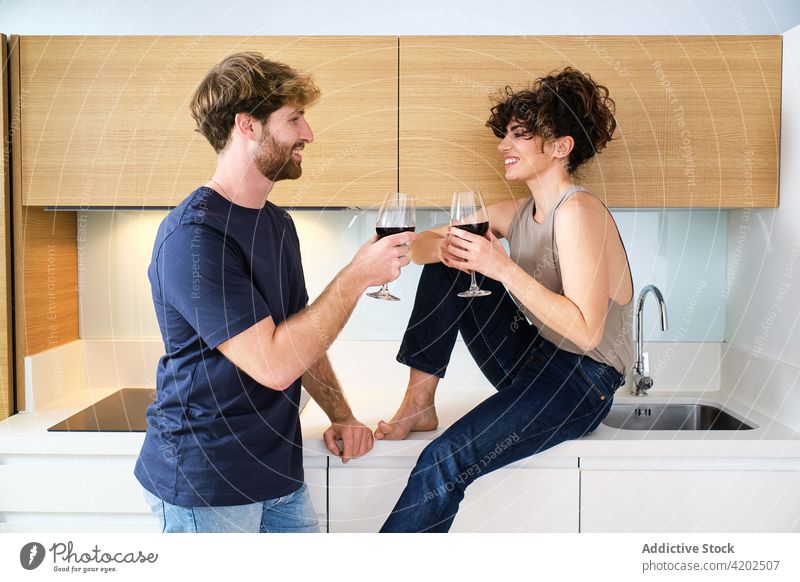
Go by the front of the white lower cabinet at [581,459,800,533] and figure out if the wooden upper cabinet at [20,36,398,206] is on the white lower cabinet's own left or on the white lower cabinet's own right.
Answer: on the white lower cabinet's own right

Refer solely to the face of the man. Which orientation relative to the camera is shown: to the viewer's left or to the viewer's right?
to the viewer's right

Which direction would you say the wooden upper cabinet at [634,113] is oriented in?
toward the camera

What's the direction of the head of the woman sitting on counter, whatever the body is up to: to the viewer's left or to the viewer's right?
to the viewer's left

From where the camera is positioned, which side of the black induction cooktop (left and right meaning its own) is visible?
front

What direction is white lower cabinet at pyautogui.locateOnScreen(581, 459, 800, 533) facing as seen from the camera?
toward the camera

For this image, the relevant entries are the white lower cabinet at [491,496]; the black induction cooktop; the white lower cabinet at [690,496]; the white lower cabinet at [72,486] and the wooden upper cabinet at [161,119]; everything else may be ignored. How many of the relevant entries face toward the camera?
5

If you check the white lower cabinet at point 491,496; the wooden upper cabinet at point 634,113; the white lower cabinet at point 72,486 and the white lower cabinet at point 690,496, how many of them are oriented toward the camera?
4

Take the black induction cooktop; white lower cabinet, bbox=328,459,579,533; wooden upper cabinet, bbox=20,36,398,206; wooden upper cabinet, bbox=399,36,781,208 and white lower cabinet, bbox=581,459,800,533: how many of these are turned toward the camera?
5

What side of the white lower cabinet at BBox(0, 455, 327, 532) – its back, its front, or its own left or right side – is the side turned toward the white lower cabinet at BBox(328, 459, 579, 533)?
left

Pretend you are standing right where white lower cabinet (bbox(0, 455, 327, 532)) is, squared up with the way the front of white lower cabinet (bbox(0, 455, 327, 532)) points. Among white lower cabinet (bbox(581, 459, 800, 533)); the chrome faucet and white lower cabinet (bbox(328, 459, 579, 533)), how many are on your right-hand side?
0

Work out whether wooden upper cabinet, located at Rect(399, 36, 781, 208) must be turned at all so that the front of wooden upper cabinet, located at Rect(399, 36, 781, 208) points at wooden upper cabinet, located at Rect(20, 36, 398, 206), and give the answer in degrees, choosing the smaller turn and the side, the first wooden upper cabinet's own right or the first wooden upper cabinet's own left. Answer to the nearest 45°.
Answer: approximately 90° to the first wooden upper cabinet's own right

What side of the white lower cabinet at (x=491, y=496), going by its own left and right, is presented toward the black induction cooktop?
right

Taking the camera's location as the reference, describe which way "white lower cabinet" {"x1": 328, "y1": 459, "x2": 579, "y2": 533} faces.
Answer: facing the viewer
